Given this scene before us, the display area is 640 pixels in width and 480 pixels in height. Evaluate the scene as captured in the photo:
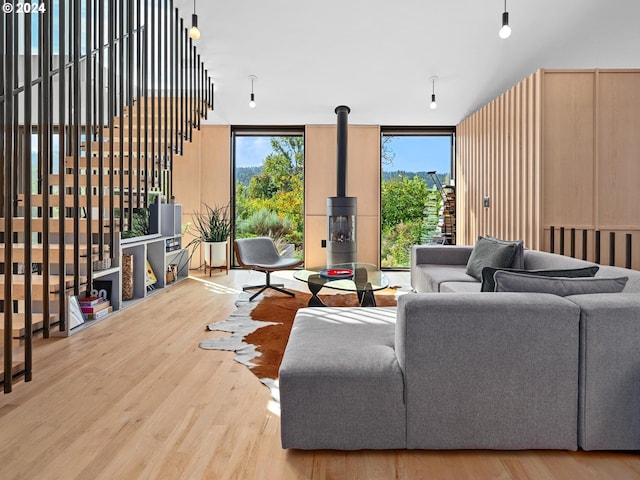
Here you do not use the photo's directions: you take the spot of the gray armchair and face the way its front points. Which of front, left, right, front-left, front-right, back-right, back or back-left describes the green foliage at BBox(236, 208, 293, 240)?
back-left

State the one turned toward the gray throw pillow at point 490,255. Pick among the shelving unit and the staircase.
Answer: the shelving unit

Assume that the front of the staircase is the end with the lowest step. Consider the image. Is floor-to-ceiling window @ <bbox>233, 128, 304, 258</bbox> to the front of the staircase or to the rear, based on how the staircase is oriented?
to the rear

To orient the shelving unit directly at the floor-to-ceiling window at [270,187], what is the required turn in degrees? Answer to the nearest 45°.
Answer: approximately 90° to its left

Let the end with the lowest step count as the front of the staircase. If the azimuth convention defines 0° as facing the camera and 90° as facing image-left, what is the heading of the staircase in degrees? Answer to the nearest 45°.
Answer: approximately 45°

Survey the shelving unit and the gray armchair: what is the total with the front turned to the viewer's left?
0

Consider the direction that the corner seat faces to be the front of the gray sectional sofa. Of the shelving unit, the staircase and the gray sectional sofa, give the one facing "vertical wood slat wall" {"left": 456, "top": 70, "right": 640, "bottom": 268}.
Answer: the shelving unit

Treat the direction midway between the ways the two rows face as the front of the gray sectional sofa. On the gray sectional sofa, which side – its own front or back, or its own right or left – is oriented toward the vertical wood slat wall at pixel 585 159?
right

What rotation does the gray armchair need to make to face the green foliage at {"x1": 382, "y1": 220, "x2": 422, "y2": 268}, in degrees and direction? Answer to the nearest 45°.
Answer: approximately 90° to its left

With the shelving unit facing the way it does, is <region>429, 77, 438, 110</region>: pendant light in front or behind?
in front
